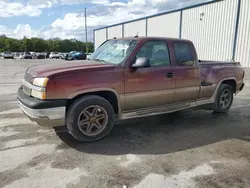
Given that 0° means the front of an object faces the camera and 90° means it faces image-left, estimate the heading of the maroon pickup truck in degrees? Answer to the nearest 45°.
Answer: approximately 45°
